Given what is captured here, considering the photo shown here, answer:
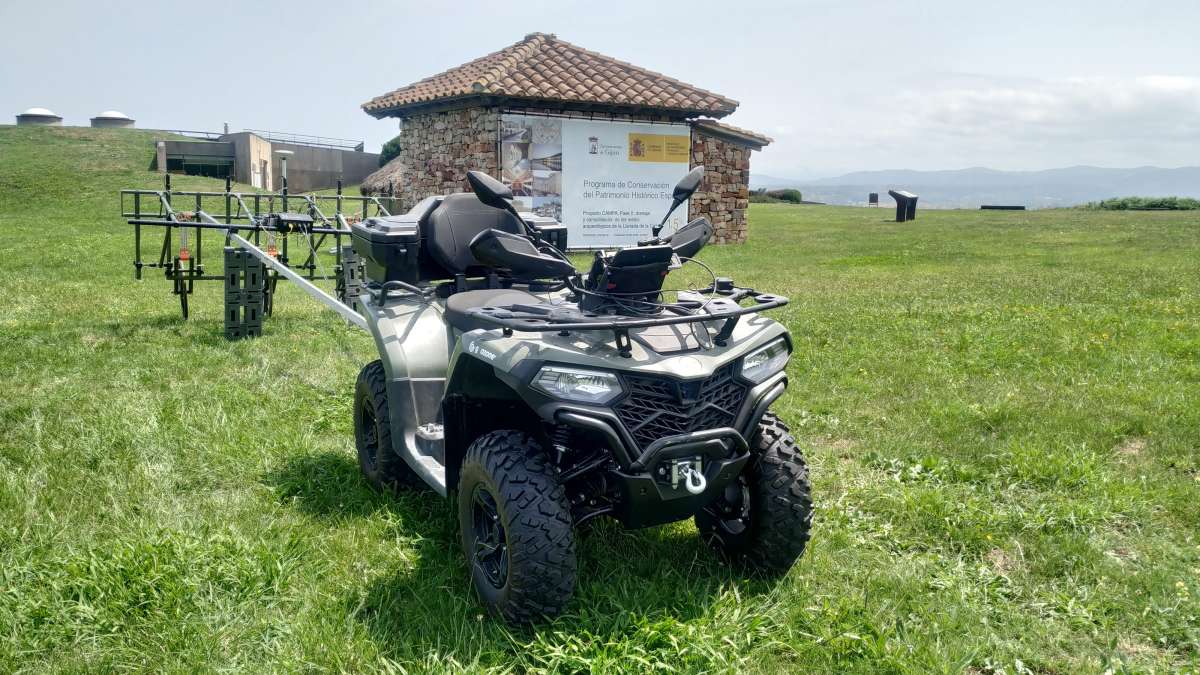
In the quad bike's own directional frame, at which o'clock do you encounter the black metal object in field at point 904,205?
The black metal object in field is roughly at 8 o'clock from the quad bike.

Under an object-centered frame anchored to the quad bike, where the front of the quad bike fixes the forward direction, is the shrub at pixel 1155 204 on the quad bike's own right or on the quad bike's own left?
on the quad bike's own left

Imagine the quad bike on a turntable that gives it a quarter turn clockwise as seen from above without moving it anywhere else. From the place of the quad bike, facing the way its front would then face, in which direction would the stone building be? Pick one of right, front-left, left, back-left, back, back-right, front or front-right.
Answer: back-right

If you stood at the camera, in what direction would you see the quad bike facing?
facing the viewer and to the right of the viewer
